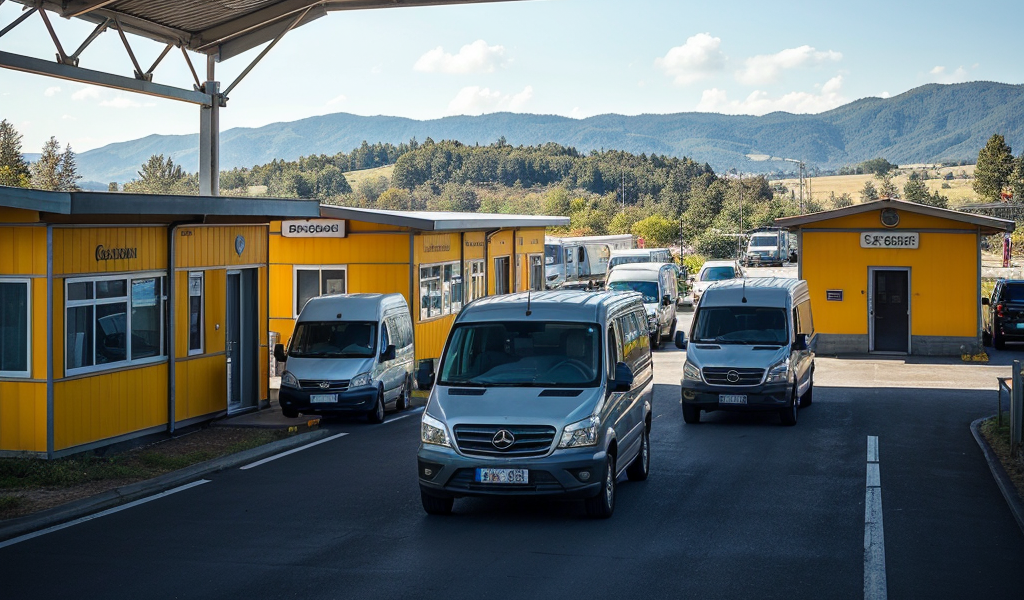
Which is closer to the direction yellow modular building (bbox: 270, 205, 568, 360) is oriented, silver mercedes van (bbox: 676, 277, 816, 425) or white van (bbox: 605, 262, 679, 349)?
the silver mercedes van

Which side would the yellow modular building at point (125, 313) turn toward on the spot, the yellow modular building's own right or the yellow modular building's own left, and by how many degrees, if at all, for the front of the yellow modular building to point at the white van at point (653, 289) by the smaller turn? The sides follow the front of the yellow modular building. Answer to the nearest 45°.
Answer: approximately 90° to the yellow modular building's own left

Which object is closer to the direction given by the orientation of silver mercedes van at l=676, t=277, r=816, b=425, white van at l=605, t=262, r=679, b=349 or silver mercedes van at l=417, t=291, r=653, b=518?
the silver mercedes van

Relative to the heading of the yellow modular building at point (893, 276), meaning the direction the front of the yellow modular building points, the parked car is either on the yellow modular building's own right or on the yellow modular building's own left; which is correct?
on the yellow modular building's own left

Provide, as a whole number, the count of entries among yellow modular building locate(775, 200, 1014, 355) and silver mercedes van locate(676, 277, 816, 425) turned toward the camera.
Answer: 2

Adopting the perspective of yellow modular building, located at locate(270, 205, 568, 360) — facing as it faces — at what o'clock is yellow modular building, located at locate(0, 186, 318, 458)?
yellow modular building, located at locate(0, 186, 318, 458) is roughly at 2 o'clock from yellow modular building, located at locate(270, 205, 568, 360).

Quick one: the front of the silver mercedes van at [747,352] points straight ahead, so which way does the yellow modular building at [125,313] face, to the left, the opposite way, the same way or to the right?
to the left

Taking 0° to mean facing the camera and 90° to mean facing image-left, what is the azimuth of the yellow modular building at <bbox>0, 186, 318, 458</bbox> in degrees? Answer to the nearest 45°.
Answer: approximately 315°

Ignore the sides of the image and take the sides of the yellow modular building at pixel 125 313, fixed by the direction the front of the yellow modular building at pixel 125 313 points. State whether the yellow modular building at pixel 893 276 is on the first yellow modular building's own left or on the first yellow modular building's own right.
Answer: on the first yellow modular building's own left

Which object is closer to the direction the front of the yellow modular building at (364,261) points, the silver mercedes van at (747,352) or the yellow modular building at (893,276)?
the silver mercedes van
